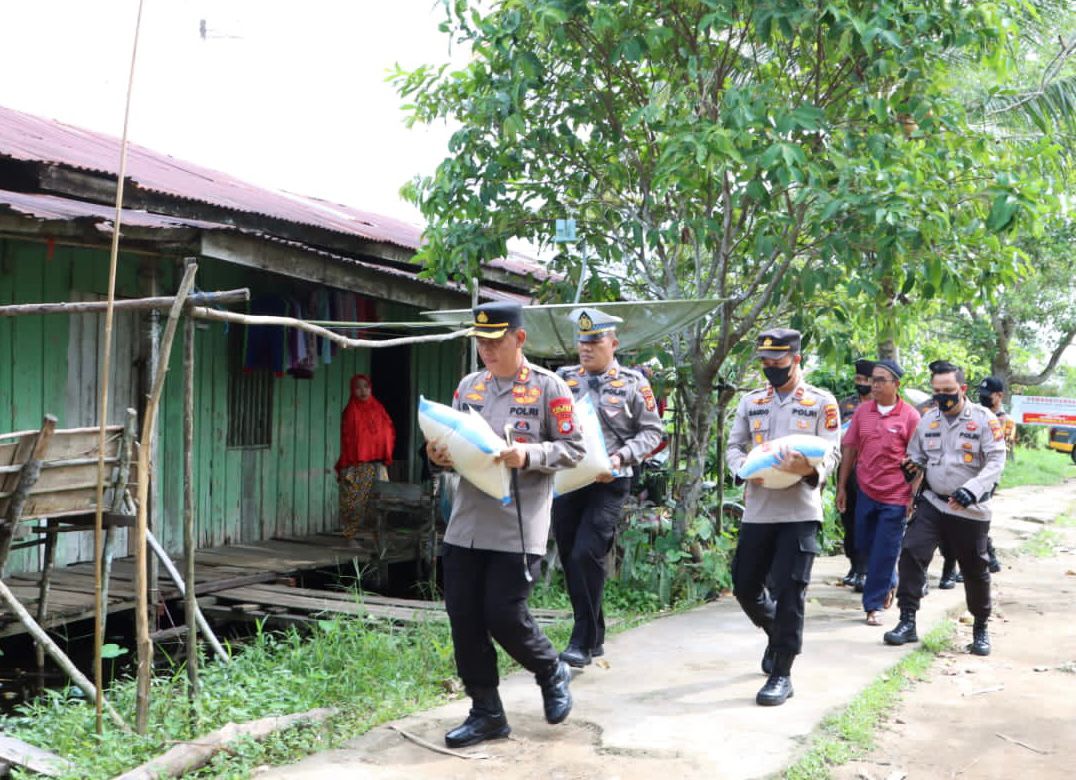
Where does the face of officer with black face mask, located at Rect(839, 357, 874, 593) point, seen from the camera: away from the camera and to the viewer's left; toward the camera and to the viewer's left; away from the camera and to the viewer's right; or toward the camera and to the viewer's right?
toward the camera and to the viewer's left

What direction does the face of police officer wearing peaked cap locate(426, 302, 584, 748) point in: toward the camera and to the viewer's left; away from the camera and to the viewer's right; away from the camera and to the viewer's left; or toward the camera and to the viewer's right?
toward the camera and to the viewer's left

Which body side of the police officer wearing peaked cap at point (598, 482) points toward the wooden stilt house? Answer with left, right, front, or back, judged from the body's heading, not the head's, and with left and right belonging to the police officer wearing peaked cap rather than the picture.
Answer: right

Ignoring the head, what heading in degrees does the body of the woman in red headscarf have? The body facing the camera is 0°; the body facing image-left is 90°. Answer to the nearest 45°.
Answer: approximately 0°

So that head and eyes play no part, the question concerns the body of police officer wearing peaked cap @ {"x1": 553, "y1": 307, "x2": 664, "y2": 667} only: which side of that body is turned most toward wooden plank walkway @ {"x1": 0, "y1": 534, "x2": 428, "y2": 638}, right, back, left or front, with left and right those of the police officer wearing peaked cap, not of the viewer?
right

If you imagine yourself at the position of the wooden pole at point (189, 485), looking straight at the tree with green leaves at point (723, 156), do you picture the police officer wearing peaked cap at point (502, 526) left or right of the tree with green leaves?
right

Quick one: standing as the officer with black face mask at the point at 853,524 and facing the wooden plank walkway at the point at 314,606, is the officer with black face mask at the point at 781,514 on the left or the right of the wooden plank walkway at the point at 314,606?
left

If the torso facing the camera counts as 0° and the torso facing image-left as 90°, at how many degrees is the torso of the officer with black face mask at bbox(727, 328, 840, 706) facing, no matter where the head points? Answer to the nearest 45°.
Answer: approximately 45°

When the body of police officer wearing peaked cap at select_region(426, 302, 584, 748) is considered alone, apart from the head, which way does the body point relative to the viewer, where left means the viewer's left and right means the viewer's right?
facing the viewer and to the left of the viewer

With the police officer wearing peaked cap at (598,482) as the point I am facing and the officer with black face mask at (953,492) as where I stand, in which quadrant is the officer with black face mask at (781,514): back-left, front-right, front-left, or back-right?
front-left

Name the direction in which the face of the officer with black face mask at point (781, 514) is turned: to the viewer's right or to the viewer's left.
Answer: to the viewer's left

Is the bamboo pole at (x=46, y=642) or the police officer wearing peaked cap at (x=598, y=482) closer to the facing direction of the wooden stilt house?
the police officer wearing peaked cap

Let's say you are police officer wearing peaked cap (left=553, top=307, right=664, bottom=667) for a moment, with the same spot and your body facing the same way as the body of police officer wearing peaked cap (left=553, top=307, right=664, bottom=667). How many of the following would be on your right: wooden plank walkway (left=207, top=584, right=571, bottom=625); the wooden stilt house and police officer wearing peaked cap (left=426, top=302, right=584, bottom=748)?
2
